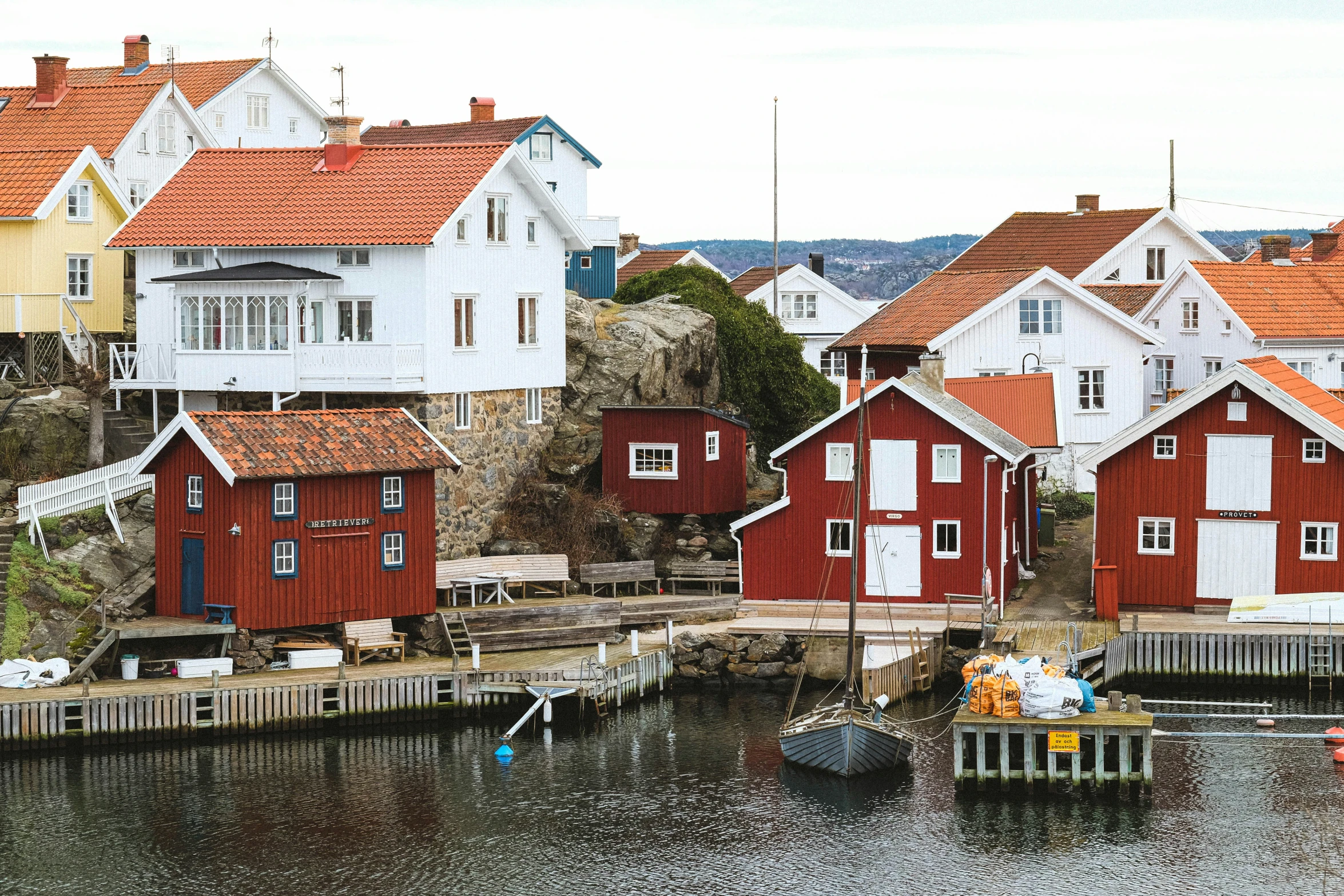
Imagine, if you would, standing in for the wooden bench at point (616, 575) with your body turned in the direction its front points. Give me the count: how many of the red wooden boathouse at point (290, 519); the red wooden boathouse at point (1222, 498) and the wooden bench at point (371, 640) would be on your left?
1

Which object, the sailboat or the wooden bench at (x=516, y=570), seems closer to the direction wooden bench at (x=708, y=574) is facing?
the sailboat

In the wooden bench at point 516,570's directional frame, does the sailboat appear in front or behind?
in front

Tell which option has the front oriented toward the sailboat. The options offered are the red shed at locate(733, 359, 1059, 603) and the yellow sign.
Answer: the red shed

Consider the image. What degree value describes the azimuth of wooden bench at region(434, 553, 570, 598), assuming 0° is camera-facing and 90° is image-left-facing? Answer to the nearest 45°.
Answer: approximately 0°

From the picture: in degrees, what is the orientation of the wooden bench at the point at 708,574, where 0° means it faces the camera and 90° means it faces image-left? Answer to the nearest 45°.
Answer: approximately 0°
